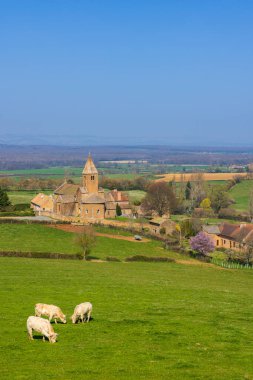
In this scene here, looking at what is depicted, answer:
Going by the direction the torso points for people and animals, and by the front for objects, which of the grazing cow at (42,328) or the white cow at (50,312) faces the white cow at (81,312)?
the white cow at (50,312)

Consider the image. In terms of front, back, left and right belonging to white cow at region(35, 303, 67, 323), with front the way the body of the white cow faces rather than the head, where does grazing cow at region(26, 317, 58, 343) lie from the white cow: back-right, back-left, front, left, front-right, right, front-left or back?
right

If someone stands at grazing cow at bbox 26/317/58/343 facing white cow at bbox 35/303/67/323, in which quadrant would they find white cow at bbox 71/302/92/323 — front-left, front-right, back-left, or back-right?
front-right

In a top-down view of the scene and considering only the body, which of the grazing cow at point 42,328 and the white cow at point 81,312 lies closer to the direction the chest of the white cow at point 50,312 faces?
the white cow

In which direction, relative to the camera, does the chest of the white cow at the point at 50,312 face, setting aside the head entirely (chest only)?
to the viewer's right

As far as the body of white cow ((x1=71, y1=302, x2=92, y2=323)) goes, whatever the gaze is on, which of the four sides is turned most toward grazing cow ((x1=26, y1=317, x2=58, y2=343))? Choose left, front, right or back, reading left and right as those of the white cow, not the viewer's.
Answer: front

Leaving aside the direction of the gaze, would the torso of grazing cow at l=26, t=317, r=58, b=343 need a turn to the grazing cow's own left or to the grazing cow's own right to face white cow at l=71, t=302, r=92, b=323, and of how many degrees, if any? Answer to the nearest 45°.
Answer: approximately 90° to the grazing cow's own left

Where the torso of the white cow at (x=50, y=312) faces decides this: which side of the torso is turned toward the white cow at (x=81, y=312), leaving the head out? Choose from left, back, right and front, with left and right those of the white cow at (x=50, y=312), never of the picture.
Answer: front

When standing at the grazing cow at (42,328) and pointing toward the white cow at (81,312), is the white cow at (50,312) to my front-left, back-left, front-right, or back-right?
front-left

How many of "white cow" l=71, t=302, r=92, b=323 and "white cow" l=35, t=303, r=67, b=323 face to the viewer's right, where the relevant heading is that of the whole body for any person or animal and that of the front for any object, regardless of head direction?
1

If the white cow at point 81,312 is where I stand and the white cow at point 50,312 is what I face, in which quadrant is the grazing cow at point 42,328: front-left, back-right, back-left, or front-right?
front-left

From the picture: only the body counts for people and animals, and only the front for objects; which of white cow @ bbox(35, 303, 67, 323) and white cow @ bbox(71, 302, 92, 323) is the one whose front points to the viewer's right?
white cow @ bbox(35, 303, 67, 323)

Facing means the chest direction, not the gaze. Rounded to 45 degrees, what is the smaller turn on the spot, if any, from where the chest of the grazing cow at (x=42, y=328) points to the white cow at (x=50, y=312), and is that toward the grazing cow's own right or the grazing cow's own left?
approximately 135° to the grazing cow's own left

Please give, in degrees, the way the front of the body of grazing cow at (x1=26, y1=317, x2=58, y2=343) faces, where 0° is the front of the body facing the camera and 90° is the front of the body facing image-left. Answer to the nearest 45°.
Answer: approximately 315°

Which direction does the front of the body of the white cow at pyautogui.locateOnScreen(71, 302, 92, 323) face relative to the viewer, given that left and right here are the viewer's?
facing the viewer and to the left of the viewer
